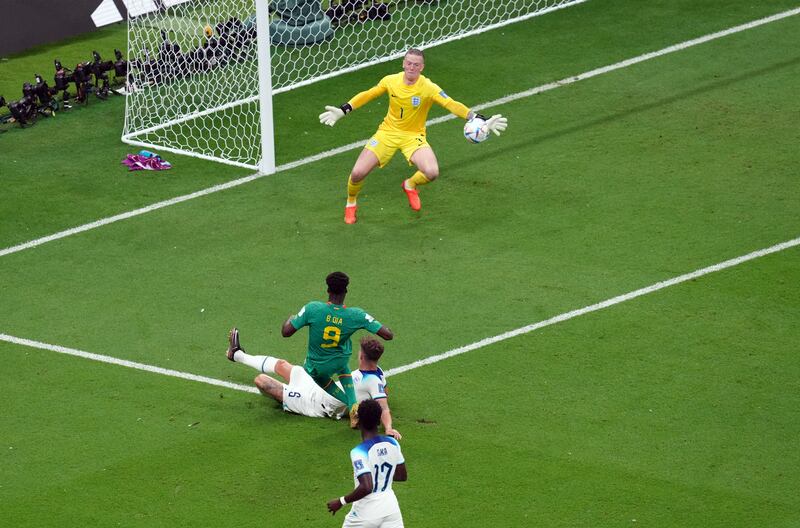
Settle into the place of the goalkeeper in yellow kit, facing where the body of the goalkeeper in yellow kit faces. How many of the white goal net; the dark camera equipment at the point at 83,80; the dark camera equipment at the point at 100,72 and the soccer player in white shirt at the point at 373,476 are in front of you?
1

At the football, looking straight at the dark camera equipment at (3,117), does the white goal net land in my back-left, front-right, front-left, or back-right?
front-right

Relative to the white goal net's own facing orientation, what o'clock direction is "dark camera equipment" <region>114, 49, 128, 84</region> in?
The dark camera equipment is roughly at 5 o'clock from the white goal net.

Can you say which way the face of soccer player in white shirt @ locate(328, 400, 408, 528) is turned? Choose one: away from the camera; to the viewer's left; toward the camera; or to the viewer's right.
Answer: away from the camera

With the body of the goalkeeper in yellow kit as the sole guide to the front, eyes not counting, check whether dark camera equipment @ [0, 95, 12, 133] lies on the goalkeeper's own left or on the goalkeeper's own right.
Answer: on the goalkeeper's own right

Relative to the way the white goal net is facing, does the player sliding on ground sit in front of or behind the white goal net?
in front

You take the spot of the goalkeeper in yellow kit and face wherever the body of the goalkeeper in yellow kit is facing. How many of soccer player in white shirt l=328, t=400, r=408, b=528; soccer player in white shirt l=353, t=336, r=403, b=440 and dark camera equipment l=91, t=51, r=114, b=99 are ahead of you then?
2

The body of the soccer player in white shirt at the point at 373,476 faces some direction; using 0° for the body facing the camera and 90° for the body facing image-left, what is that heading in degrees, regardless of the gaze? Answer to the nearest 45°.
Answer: approximately 135°

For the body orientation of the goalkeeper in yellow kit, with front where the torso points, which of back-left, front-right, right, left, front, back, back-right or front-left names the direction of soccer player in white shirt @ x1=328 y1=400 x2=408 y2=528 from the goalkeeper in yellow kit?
front

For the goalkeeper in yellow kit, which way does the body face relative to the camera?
toward the camera

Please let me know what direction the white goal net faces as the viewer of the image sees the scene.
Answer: facing the viewer and to the right of the viewer

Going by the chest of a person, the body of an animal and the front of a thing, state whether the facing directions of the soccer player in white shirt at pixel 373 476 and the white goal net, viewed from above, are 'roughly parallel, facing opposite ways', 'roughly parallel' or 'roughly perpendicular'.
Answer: roughly parallel, facing opposite ways

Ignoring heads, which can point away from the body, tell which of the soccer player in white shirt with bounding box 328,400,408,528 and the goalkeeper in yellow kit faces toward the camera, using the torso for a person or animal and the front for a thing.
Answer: the goalkeeper in yellow kit
